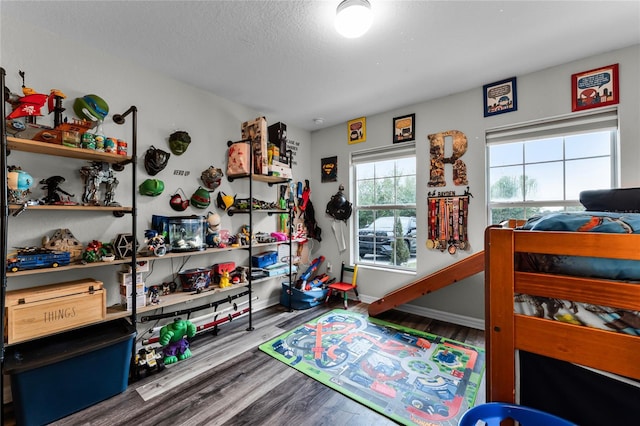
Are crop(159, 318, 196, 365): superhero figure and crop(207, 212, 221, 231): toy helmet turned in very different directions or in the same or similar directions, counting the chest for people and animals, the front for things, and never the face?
same or similar directions

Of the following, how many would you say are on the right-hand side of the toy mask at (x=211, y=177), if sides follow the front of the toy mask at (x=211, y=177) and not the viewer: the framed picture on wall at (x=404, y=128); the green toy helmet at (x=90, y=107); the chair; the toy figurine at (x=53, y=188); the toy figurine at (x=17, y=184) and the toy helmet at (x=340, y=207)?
3

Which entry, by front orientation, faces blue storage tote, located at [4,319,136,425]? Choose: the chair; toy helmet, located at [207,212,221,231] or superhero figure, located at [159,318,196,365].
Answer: the chair

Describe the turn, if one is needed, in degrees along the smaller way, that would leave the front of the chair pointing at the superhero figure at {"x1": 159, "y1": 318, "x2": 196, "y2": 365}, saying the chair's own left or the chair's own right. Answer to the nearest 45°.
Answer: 0° — it already faces it

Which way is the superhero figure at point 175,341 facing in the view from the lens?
facing the viewer and to the right of the viewer

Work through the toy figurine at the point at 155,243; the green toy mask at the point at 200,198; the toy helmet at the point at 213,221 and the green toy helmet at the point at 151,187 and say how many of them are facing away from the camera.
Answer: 0

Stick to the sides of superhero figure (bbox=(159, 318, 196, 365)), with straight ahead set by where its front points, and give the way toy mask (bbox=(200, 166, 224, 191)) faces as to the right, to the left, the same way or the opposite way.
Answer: the same way

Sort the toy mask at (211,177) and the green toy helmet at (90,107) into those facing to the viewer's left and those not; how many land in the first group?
0

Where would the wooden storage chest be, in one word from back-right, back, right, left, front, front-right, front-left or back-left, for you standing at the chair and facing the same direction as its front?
front

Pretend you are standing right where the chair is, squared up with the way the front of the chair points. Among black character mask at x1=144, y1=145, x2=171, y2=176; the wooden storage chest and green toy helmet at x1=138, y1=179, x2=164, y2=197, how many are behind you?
0

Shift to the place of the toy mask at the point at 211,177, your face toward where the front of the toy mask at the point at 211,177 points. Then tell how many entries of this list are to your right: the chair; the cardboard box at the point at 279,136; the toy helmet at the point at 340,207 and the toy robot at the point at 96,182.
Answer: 1

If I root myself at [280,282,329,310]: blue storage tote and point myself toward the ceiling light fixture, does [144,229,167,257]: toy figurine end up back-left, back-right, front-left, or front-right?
front-right

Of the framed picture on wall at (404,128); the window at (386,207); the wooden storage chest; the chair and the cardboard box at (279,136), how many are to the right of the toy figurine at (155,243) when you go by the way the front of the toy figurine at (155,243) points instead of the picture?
1

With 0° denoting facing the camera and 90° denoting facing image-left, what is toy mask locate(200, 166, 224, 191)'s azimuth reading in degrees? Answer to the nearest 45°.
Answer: approximately 315°

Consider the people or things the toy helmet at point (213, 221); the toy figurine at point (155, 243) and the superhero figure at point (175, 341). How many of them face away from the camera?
0
